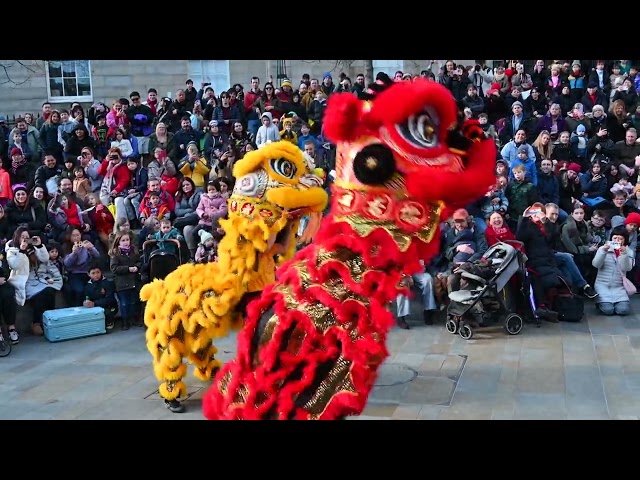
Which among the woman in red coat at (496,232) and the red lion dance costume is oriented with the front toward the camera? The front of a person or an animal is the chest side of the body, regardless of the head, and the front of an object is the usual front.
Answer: the woman in red coat

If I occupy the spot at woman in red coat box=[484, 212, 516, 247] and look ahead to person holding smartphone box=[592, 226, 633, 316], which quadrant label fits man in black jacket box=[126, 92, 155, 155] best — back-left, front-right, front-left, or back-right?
back-left

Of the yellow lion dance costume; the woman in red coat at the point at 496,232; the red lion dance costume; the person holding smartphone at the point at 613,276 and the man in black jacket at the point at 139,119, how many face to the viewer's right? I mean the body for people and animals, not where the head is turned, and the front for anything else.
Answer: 2

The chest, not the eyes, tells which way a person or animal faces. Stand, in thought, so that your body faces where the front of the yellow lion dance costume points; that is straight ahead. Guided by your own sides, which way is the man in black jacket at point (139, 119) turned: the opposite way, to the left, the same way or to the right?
to the right

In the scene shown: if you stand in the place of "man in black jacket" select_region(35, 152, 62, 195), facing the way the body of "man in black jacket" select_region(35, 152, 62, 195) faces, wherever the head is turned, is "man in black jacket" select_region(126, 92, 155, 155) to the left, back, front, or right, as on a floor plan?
left

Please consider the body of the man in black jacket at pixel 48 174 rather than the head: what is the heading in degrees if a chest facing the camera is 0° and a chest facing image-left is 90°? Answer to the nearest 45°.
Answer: approximately 315°

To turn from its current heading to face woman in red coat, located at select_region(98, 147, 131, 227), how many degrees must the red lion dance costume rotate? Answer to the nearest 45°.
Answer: approximately 135° to its left

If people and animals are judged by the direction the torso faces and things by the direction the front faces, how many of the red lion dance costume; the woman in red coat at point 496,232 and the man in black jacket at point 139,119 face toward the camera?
2

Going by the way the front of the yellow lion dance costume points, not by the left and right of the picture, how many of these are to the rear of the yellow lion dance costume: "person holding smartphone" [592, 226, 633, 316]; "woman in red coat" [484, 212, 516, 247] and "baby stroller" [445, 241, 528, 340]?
0

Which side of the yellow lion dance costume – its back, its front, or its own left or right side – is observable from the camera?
right

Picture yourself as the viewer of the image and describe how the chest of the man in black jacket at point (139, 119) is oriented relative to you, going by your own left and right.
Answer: facing the viewer

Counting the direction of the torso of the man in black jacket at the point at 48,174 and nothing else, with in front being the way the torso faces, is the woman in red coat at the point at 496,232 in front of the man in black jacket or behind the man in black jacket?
in front

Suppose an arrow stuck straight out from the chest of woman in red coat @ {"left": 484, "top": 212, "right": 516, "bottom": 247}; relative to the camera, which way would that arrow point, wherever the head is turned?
toward the camera

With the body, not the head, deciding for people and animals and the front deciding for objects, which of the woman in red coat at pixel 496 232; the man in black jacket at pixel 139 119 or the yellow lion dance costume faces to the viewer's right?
the yellow lion dance costume

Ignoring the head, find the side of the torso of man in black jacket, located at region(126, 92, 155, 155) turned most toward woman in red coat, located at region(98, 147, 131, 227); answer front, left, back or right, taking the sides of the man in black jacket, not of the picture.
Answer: front

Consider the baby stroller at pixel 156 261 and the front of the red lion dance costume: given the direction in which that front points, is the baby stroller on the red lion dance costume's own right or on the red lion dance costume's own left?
on the red lion dance costume's own left

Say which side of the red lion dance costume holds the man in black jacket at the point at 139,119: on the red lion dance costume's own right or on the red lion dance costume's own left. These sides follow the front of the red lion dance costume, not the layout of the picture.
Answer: on the red lion dance costume's own left

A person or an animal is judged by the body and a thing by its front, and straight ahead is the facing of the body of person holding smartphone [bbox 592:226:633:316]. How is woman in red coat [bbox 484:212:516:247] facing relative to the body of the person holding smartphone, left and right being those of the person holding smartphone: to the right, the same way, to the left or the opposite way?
the same way

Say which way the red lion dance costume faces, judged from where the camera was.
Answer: facing to the right of the viewer

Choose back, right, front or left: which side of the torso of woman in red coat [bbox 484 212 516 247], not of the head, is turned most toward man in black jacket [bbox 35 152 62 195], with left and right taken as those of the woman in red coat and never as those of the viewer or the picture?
right

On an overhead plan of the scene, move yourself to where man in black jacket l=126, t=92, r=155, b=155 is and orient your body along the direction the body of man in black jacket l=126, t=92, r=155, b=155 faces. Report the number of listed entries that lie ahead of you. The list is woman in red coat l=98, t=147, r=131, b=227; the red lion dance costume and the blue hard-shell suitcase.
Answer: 3
